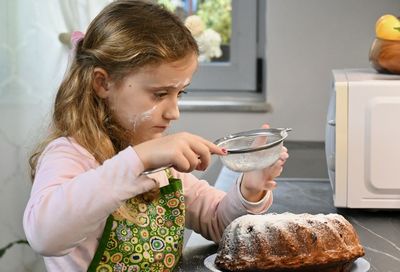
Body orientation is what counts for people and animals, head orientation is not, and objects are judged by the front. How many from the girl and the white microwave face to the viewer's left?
1

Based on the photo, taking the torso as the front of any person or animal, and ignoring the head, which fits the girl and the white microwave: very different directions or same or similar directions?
very different directions

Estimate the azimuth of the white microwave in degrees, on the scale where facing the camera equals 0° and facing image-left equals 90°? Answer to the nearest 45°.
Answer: approximately 90°

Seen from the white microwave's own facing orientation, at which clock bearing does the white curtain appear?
The white curtain is roughly at 12 o'clock from the white microwave.

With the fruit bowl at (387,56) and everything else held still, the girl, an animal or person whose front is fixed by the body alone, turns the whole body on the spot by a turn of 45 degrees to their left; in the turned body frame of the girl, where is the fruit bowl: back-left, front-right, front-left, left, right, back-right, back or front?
front-left

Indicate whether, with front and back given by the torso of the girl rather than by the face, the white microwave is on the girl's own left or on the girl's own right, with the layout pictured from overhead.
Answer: on the girl's own left

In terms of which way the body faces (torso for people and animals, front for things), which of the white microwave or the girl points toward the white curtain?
the white microwave

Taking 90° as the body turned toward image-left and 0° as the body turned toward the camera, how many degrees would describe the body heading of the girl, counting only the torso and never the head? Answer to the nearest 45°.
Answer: approximately 315°
